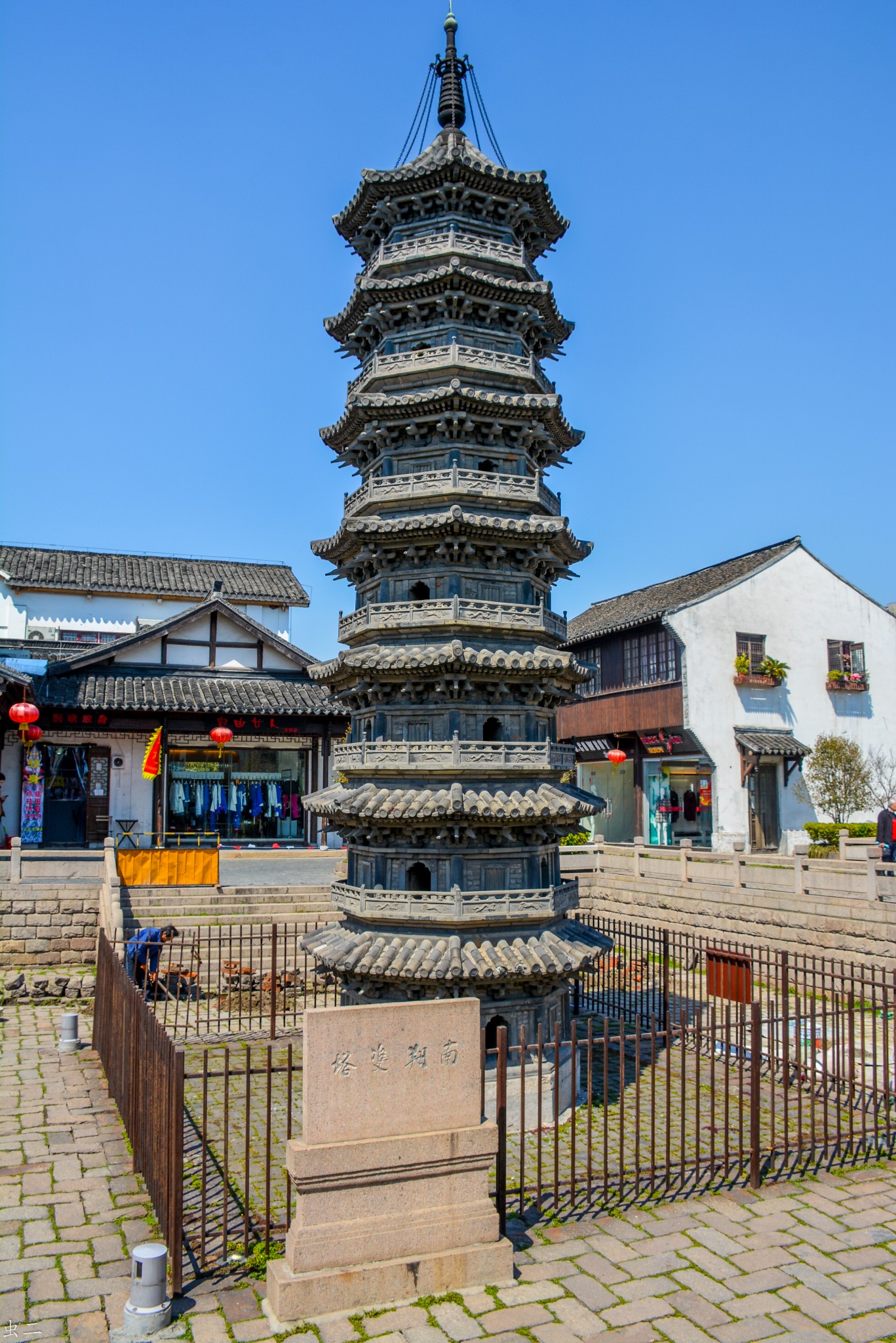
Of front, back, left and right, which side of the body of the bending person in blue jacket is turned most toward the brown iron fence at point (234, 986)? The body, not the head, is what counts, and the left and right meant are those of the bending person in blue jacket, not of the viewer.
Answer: front

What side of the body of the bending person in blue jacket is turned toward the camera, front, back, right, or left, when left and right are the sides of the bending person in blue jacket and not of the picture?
right

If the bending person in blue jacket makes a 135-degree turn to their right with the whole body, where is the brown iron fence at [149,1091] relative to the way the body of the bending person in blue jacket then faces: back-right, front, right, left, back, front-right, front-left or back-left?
front-left

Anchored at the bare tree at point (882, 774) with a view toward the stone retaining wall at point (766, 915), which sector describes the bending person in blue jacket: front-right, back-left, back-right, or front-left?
front-right

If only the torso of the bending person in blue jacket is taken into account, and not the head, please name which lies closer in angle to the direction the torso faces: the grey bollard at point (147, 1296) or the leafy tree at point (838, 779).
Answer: the leafy tree
